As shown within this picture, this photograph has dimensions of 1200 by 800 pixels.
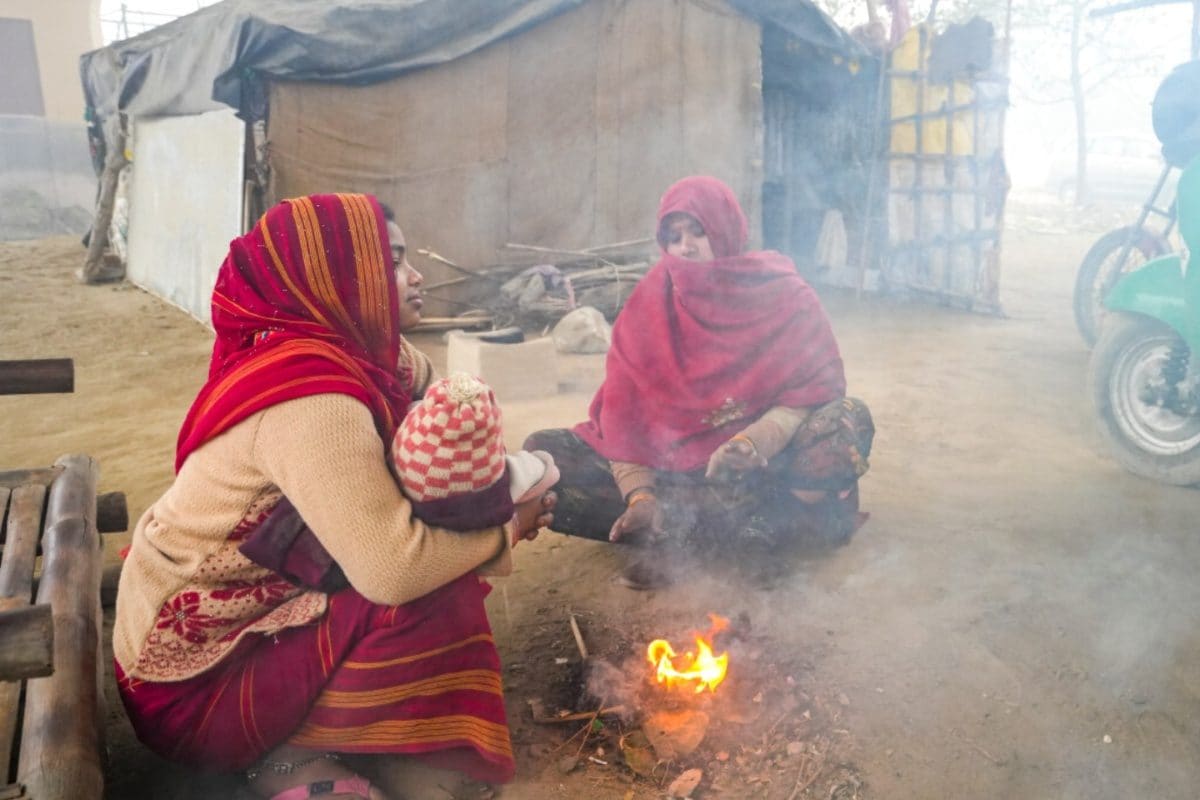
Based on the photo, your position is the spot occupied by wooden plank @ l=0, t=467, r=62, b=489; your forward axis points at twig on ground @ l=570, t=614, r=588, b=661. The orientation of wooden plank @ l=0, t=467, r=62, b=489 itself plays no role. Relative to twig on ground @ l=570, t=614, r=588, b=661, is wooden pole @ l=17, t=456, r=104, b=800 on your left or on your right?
right

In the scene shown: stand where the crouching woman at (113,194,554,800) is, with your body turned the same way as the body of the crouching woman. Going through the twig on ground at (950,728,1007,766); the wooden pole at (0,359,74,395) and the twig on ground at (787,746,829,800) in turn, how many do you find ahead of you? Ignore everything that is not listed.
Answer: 2

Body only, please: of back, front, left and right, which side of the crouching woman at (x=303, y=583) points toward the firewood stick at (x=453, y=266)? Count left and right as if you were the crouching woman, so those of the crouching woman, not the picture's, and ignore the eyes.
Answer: left

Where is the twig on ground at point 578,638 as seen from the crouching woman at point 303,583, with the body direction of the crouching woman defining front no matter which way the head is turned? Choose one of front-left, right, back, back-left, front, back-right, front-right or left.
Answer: front-left

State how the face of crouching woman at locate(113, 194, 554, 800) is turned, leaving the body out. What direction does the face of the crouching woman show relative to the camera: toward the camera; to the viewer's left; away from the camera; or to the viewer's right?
to the viewer's right

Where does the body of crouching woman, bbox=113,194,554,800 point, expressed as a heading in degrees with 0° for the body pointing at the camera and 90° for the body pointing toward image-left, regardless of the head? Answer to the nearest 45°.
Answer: approximately 270°

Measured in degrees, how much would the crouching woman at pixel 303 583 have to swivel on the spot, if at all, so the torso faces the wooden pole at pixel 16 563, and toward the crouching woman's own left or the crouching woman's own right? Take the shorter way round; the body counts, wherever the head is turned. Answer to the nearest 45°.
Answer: approximately 135° to the crouching woman's own left

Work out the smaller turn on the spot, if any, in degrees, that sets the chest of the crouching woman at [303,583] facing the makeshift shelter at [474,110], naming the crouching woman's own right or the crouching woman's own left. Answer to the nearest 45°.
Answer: approximately 90° to the crouching woman's own left

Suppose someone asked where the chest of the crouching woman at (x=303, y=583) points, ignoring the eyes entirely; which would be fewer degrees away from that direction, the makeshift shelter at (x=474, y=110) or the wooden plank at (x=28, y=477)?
the makeshift shelter
